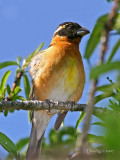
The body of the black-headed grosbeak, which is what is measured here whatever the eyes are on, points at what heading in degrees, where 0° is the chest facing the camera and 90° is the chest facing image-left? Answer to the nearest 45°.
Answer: approximately 315°
